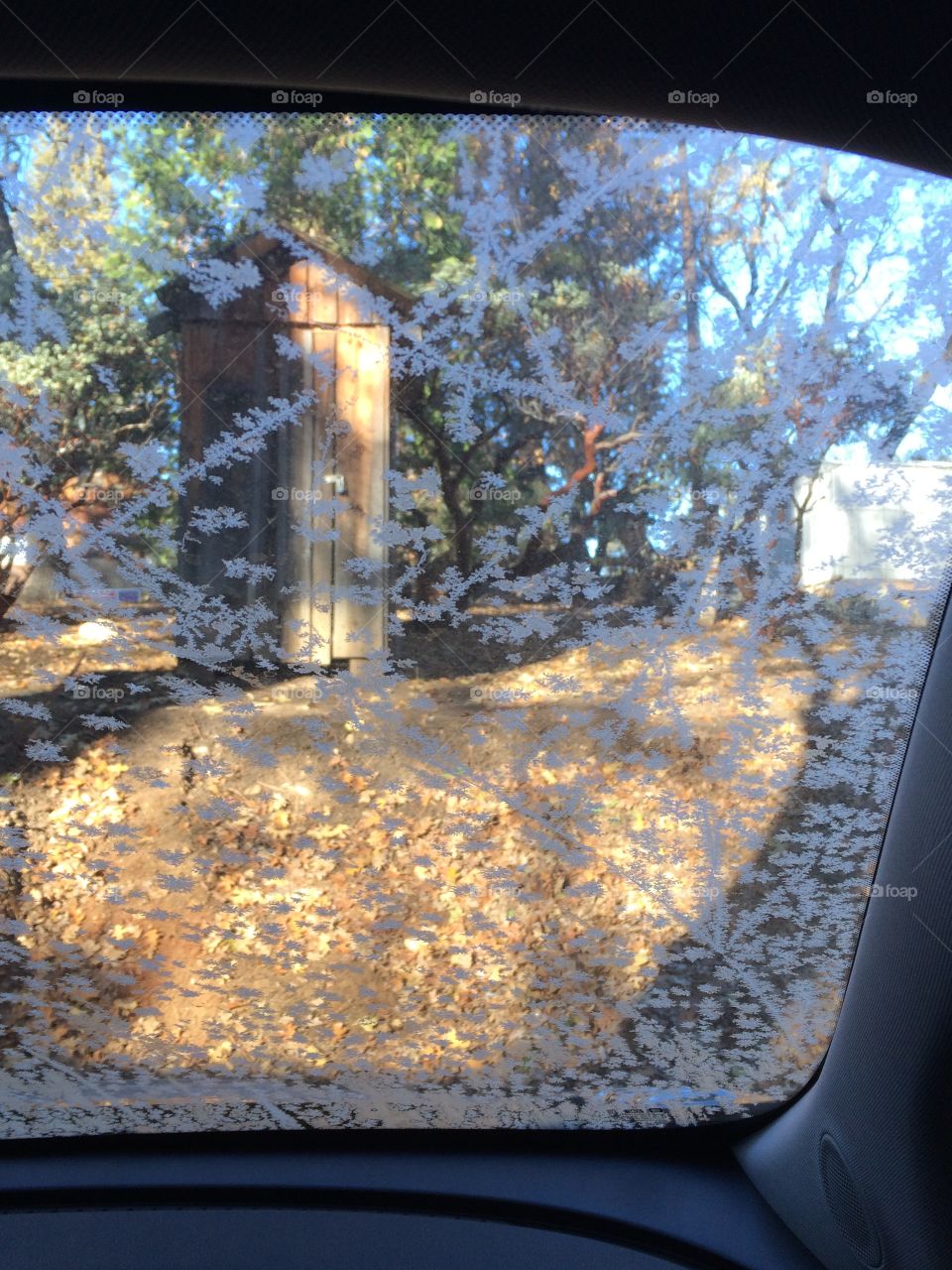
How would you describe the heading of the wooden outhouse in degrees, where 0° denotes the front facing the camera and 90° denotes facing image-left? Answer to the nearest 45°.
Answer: approximately 0°
